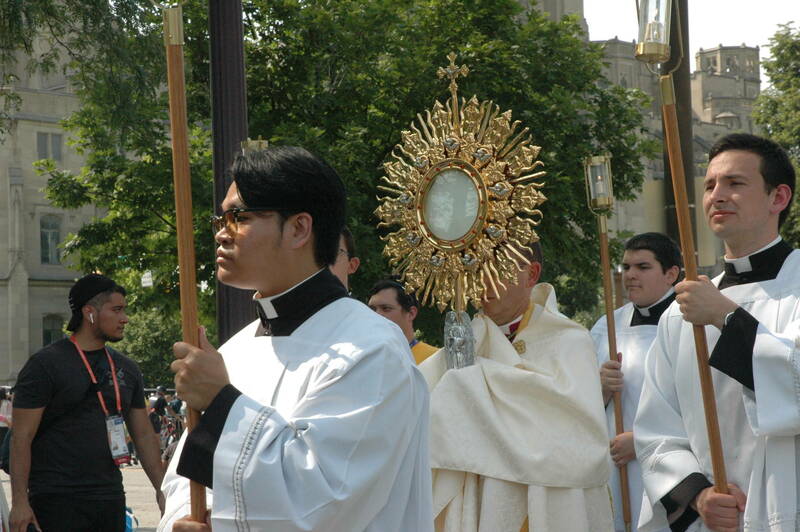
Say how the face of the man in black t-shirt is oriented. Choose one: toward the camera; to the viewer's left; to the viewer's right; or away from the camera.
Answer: to the viewer's right

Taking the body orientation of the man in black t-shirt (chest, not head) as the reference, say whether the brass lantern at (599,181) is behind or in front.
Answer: in front

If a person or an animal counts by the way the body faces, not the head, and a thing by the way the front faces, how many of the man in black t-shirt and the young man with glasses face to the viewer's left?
1

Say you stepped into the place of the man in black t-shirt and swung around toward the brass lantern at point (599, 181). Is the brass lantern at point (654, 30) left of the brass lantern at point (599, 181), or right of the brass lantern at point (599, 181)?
right

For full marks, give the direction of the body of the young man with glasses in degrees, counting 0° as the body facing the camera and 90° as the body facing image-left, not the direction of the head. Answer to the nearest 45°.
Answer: approximately 90°

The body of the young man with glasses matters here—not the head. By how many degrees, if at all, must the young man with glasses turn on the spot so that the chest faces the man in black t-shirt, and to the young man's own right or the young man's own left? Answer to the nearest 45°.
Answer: approximately 90° to the young man's own right

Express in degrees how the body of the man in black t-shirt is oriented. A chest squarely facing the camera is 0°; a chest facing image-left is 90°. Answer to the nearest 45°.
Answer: approximately 315°

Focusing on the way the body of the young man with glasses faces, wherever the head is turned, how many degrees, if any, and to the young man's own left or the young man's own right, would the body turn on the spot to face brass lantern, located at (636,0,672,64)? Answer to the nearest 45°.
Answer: approximately 135° to the young man's own right

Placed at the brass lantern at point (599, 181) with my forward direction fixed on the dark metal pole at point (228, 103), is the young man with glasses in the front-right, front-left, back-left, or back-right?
back-left

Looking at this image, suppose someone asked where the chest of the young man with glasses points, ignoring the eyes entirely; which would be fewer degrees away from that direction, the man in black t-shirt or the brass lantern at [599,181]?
the man in black t-shirt

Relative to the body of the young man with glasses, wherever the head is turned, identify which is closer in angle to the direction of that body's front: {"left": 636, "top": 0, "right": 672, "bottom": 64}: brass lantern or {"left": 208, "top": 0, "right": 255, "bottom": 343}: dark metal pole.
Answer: the dark metal pole

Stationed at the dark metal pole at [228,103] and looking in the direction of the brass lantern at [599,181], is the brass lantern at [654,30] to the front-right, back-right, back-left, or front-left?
front-right

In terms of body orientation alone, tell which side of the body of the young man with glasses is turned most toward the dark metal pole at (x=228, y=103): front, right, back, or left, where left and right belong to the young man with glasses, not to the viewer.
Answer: right

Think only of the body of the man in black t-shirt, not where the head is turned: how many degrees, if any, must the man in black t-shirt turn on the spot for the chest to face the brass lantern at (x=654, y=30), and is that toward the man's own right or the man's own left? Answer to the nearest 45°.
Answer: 0° — they already face it

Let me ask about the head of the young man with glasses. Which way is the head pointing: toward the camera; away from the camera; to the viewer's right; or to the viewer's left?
to the viewer's left
